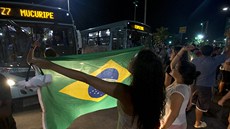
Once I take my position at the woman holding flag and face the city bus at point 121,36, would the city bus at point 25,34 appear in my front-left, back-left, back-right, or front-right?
front-left

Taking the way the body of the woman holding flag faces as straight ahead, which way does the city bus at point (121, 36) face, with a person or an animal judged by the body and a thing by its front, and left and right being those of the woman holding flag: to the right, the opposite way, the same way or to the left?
the opposite way

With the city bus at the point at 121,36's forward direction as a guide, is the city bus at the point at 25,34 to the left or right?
on its right

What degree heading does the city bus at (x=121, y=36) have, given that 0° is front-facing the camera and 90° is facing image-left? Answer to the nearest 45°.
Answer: approximately 315°

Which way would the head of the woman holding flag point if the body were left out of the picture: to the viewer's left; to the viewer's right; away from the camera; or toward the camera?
away from the camera

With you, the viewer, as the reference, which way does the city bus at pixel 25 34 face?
facing the viewer and to the right of the viewer

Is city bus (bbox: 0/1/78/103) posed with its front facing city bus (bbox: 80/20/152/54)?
no

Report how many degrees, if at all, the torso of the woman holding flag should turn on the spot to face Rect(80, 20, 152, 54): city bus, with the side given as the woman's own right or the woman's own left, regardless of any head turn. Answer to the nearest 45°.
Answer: approximately 45° to the woman's own right

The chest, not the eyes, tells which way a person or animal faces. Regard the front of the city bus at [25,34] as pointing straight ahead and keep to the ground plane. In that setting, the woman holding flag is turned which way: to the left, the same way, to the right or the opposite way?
the opposite way

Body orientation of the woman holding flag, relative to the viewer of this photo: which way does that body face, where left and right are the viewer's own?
facing away from the viewer and to the left of the viewer

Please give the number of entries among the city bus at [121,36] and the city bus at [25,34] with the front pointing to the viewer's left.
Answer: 0

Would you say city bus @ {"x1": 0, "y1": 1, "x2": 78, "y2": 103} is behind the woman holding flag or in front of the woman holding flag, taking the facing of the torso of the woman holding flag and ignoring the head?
in front

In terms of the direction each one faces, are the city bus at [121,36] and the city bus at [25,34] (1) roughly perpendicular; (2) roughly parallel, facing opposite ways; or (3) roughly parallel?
roughly parallel
